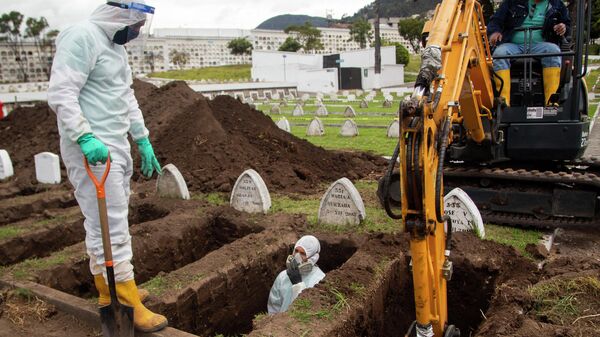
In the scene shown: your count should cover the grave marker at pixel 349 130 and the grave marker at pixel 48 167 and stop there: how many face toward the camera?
2

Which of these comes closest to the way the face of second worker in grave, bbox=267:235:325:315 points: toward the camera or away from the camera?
toward the camera

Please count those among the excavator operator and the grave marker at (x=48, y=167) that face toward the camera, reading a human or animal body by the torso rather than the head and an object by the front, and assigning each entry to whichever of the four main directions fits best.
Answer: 2

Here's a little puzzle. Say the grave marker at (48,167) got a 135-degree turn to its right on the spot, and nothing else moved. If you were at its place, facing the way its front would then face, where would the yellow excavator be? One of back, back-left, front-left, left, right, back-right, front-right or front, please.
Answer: back

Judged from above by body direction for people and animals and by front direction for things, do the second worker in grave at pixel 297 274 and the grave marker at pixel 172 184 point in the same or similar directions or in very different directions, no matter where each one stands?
same or similar directions

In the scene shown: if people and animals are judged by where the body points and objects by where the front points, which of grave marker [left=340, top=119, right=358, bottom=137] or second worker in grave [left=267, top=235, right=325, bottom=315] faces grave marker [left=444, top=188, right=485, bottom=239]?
grave marker [left=340, top=119, right=358, bottom=137]

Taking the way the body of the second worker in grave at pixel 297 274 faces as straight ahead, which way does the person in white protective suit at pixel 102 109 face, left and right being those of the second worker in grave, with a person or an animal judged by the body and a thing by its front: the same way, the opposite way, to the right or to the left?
to the left

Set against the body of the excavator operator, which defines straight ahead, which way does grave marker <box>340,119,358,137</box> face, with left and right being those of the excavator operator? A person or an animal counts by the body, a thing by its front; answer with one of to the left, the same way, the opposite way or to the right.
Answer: the same way

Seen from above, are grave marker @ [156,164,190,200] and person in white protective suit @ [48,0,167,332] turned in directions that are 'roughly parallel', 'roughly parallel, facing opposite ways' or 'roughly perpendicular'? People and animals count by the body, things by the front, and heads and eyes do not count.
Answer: roughly perpendicular

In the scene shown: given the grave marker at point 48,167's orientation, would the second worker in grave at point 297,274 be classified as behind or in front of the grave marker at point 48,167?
in front

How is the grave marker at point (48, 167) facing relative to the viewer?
toward the camera

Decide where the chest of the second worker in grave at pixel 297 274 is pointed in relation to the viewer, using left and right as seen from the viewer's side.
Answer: facing the viewer and to the left of the viewer

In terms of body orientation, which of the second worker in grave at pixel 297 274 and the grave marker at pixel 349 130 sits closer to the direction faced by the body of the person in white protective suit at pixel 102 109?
the second worker in grave

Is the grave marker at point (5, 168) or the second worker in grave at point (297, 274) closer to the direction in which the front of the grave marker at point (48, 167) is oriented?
the second worker in grave

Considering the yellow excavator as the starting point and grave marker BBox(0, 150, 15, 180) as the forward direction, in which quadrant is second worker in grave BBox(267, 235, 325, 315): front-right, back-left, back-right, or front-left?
front-left

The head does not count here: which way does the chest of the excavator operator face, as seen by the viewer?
toward the camera

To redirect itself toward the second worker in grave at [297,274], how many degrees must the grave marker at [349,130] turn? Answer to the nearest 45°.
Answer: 0° — it already faces them

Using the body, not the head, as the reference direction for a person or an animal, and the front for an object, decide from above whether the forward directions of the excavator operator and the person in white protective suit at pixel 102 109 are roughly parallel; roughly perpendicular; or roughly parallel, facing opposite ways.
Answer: roughly perpendicular
